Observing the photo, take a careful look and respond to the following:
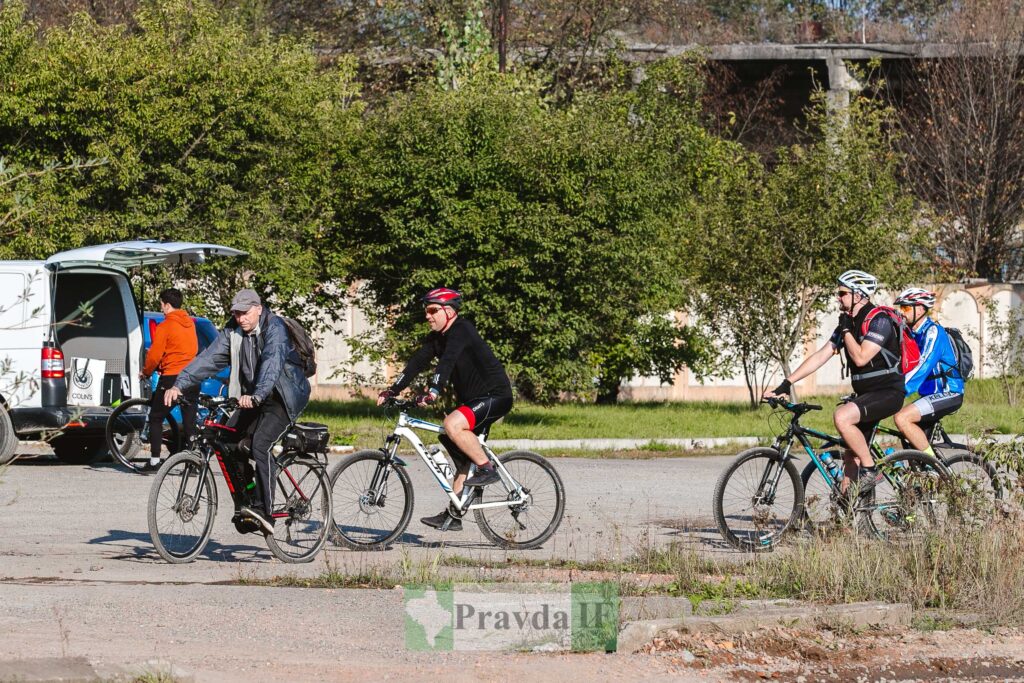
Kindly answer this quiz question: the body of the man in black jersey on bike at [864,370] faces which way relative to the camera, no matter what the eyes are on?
to the viewer's left

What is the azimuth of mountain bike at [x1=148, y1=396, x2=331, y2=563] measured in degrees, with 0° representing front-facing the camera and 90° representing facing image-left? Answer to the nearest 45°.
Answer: approximately 45°

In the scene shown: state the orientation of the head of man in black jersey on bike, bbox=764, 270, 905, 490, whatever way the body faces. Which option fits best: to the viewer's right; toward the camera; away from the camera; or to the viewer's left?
to the viewer's left

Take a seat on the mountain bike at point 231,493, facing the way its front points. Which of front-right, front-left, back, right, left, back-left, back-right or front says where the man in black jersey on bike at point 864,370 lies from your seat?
back-left

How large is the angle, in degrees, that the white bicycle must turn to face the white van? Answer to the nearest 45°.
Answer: approximately 45° to its right

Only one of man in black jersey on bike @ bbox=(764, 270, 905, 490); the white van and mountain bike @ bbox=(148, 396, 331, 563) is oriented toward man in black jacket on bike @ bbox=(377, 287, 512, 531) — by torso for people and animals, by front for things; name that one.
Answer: man in black jersey on bike @ bbox=(764, 270, 905, 490)

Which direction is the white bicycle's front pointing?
to the viewer's left

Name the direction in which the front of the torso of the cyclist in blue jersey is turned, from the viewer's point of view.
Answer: to the viewer's left

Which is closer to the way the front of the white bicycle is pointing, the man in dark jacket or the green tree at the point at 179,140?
the man in dark jacket

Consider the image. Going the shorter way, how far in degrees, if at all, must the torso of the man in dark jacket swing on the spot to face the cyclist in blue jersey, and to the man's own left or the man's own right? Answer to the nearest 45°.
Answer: approximately 135° to the man's own left

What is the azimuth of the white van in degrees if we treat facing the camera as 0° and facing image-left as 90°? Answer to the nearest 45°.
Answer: approximately 135°

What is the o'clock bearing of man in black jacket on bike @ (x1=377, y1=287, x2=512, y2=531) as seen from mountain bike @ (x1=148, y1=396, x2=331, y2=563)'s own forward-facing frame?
The man in black jacket on bike is roughly at 7 o'clock from the mountain bike.

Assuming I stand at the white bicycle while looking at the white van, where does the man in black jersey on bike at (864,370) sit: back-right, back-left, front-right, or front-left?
back-right

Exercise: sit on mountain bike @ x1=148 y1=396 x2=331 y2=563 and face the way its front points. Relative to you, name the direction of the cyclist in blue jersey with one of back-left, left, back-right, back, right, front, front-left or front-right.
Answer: back-left
